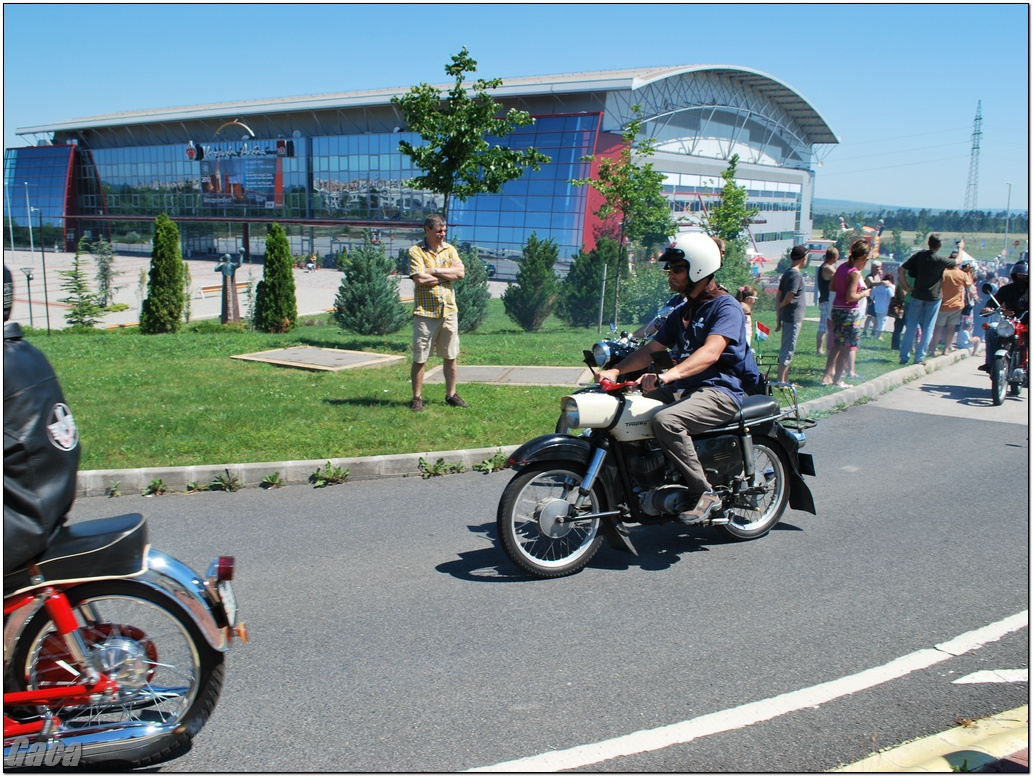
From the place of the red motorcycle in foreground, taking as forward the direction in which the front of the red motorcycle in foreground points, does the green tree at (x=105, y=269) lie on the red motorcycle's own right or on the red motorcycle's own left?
on the red motorcycle's own right

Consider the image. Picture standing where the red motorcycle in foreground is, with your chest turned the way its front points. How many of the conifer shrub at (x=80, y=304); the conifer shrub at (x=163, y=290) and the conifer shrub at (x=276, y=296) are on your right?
3

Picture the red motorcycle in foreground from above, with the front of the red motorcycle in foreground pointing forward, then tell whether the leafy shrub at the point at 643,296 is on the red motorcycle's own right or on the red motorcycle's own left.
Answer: on the red motorcycle's own right

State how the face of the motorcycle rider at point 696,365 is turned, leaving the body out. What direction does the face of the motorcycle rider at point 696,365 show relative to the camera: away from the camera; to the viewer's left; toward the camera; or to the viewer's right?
to the viewer's left

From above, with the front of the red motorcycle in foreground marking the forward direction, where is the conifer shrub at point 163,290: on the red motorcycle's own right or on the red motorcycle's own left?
on the red motorcycle's own right

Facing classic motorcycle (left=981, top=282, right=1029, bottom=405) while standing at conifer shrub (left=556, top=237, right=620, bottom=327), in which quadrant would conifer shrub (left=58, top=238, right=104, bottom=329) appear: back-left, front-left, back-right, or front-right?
back-right

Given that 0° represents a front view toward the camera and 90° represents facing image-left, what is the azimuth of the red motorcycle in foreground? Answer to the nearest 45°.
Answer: approximately 90°

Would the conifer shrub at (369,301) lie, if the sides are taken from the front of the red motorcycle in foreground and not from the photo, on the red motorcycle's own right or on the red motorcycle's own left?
on the red motorcycle's own right

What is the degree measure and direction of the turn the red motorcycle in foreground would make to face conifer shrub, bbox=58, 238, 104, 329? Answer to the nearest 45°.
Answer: approximately 90° to its right

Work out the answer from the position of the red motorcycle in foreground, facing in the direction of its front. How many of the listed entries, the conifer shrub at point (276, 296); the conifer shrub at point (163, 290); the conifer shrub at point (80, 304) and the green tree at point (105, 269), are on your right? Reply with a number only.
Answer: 4

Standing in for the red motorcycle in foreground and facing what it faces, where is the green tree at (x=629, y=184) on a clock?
The green tree is roughly at 4 o'clock from the red motorcycle in foreground.
